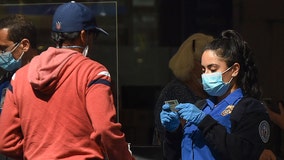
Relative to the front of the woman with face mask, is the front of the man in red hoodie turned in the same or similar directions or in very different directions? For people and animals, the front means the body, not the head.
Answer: very different directions

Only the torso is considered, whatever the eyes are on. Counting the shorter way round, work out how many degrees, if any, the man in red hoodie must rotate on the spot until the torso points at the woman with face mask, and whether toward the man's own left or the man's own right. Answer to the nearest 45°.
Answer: approximately 45° to the man's own right

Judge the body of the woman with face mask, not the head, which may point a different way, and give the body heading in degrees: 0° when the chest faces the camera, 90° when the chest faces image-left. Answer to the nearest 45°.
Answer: approximately 45°

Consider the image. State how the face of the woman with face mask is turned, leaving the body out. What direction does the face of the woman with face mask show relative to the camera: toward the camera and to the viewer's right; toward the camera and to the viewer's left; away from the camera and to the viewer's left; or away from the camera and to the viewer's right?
toward the camera and to the viewer's left

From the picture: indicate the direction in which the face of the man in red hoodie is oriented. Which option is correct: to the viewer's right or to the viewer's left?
to the viewer's right

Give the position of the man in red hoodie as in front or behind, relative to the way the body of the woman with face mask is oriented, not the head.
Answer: in front

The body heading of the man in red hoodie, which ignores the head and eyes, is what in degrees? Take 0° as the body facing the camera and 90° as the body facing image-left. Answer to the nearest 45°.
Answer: approximately 225°
